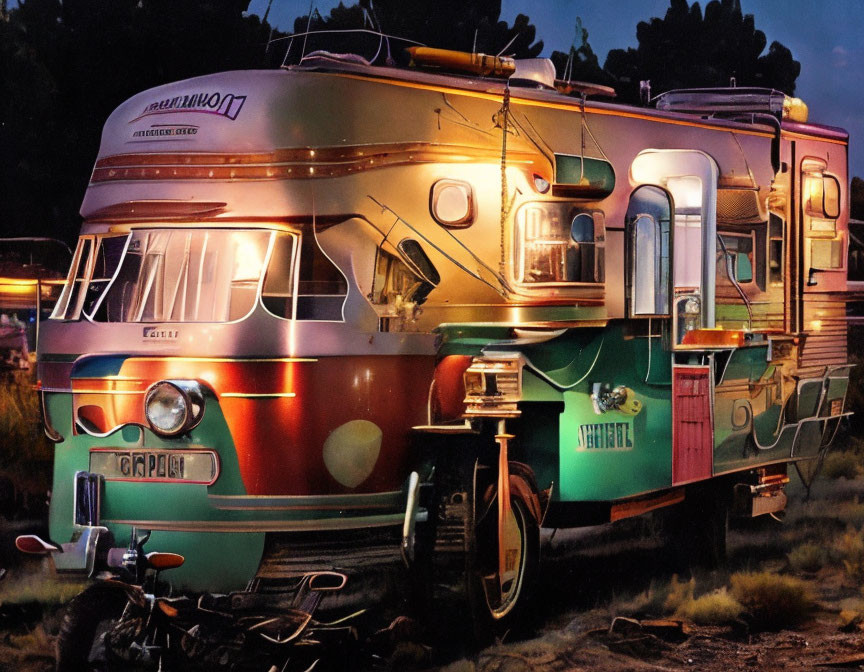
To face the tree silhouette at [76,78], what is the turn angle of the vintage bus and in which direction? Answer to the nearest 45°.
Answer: approximately 90° to its right

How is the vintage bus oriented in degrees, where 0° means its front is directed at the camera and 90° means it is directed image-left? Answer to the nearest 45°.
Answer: approximately 45°

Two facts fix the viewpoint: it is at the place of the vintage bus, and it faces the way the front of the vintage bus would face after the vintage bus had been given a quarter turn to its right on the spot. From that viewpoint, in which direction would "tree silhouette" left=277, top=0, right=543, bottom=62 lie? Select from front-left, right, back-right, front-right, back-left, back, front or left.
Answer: front-right

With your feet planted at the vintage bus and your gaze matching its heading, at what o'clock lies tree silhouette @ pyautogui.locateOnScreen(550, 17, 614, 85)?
The tree silhouette is roughly at 5 o'clock from the vintage bus.
